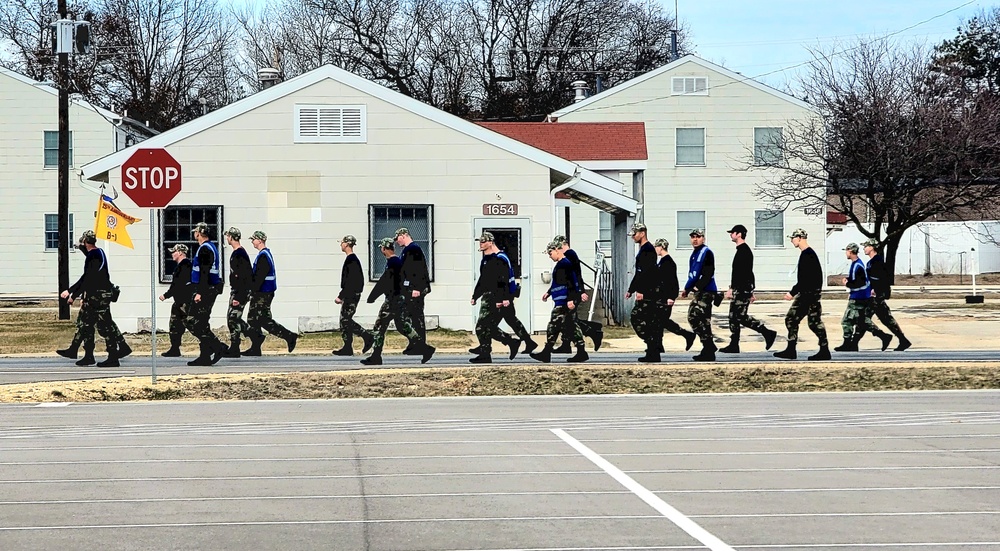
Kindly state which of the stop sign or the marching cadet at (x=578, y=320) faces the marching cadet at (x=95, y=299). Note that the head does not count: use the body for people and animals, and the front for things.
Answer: the marching cadet at (x=578, y=320)

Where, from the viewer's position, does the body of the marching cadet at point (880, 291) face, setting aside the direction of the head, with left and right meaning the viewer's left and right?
facing to the left of the viewer

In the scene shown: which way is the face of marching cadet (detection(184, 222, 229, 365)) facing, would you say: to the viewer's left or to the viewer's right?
to the viewer's left

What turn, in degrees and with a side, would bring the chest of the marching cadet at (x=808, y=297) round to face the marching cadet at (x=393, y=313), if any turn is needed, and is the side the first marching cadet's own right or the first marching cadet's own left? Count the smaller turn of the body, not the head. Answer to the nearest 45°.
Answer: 0° — they already face them

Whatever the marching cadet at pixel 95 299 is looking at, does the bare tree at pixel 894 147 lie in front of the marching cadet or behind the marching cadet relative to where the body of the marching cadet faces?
behind

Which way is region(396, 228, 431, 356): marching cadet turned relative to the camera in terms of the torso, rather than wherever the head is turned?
to the viewer's left

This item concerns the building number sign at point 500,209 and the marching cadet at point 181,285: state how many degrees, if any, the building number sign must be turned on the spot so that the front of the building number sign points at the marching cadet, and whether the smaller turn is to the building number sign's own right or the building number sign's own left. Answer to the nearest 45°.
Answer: approximately 45° to the building number sign's own right

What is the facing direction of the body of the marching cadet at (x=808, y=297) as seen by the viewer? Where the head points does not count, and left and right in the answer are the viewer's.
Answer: facing to the left of the viewer

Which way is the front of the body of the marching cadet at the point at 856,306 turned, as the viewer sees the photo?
to the viewer's left

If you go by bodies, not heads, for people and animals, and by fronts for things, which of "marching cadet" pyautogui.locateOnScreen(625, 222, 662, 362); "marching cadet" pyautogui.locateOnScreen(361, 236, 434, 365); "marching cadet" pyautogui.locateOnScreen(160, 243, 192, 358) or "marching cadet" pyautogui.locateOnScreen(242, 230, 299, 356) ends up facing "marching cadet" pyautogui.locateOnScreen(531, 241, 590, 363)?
"marching cadet" pyautogui.locateOnScreen(625, 222, 662, 362)

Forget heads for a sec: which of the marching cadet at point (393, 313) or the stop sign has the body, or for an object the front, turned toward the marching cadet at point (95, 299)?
the marching cadet at point (393, 313)

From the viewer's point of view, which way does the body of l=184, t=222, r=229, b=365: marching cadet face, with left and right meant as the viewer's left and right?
facing to the left of the viewer

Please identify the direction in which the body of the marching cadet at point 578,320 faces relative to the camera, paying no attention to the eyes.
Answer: to the viewer's left

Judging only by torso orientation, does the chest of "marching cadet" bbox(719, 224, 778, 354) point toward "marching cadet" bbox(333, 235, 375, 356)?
yes

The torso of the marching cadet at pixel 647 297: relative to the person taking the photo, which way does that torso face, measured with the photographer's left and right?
facing to the left of the viewer
